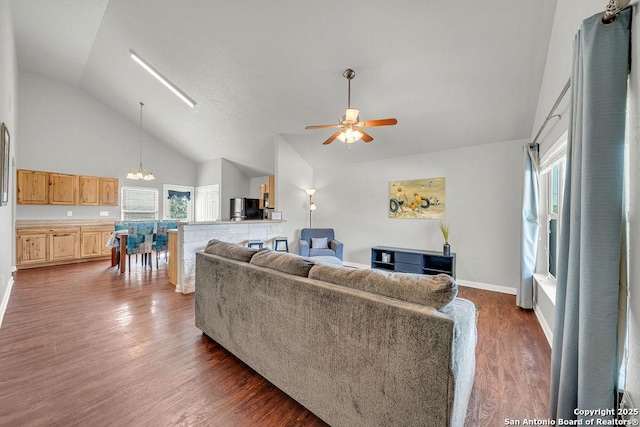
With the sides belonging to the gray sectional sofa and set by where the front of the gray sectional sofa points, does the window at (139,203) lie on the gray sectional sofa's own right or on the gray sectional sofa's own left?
on the gray sectional sofa's own left

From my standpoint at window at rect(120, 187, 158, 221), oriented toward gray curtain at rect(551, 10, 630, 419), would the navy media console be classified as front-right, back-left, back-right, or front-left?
front-left

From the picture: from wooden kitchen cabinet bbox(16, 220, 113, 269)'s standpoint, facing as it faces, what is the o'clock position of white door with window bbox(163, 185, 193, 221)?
The white door with window is roughly at 10 o'clock from the wooden kitchen cabinet.

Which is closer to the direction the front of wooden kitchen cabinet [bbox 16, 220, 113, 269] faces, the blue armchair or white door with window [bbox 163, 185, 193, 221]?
the blue armchair

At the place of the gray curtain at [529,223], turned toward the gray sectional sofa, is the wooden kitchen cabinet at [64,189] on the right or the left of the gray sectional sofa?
right

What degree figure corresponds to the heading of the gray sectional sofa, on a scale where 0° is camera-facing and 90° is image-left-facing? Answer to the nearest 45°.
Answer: approximately 225°

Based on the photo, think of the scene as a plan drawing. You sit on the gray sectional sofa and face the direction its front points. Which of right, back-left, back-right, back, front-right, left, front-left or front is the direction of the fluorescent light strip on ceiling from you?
left

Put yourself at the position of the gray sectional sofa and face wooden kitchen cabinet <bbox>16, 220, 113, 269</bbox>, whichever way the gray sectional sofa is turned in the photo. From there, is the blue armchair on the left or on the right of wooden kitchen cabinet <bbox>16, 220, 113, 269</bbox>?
right

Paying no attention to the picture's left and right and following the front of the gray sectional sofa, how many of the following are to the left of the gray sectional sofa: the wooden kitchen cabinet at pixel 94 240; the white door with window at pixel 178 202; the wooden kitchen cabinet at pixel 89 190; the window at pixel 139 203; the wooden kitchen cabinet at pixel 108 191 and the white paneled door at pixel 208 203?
6

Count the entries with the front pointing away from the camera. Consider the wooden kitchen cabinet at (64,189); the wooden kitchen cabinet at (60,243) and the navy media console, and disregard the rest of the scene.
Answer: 0

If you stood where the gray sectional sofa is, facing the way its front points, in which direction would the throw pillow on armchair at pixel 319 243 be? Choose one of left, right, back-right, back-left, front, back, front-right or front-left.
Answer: front-left

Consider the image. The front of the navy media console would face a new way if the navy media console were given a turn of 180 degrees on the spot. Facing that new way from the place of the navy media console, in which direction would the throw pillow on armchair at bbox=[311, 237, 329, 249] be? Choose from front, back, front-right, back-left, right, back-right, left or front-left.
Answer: back-left

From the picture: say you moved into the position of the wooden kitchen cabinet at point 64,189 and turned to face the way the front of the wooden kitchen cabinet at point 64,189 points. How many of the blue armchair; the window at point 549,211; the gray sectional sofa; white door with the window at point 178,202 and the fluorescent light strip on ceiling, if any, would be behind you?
0

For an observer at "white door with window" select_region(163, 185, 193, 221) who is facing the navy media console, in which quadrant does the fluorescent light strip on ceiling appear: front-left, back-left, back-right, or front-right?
front-right

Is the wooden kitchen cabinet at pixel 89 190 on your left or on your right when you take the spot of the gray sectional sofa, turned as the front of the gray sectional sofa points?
on your left

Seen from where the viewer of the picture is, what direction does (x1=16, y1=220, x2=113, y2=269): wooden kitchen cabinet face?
facing the viewer and to the right of the viewer
